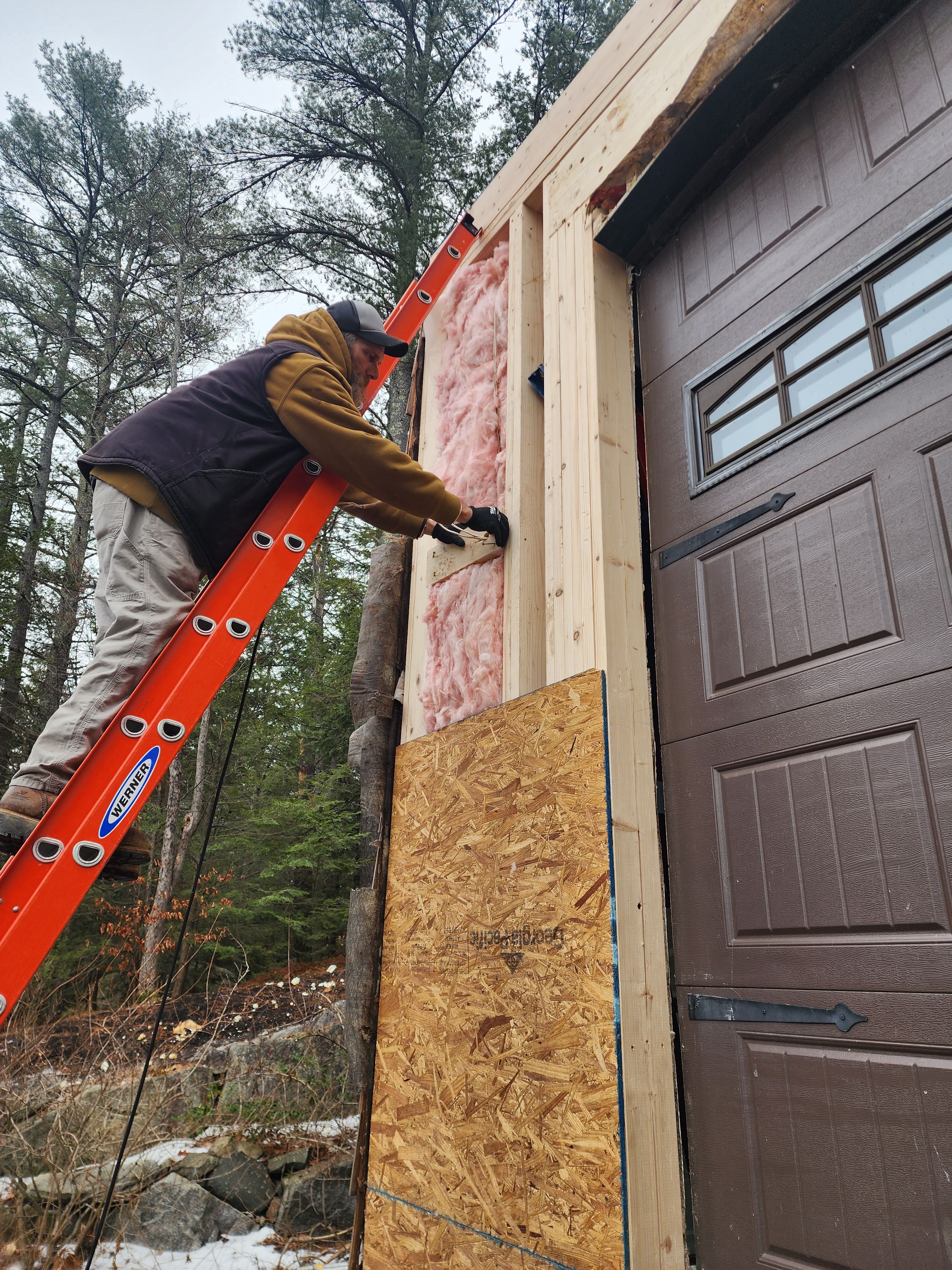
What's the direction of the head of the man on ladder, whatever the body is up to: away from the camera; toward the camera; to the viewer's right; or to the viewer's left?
to the viewer's right

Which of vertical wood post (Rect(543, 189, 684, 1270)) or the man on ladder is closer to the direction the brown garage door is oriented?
the man on ladder

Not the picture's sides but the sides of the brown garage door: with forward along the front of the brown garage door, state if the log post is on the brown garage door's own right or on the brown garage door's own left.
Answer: on the brown garage door's own right

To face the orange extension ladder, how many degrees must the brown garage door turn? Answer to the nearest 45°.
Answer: approximately 45° to its right

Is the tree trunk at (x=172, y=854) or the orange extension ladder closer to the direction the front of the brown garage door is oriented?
the orange extension ladder

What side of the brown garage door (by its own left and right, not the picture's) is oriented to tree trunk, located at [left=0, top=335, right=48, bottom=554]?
right

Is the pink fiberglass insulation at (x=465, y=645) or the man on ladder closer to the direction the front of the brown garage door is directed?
the man on ladder

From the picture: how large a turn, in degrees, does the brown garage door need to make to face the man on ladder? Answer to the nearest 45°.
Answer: approximately 45° to its right

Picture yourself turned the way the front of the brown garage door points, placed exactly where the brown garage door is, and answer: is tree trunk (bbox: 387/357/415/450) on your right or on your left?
on your right

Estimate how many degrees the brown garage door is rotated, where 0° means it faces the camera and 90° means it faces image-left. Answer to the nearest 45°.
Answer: approximately 45°

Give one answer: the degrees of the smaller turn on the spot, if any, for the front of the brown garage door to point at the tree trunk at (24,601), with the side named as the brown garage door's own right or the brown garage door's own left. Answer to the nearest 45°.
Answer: approximately 90° to the brown garage door's own right
